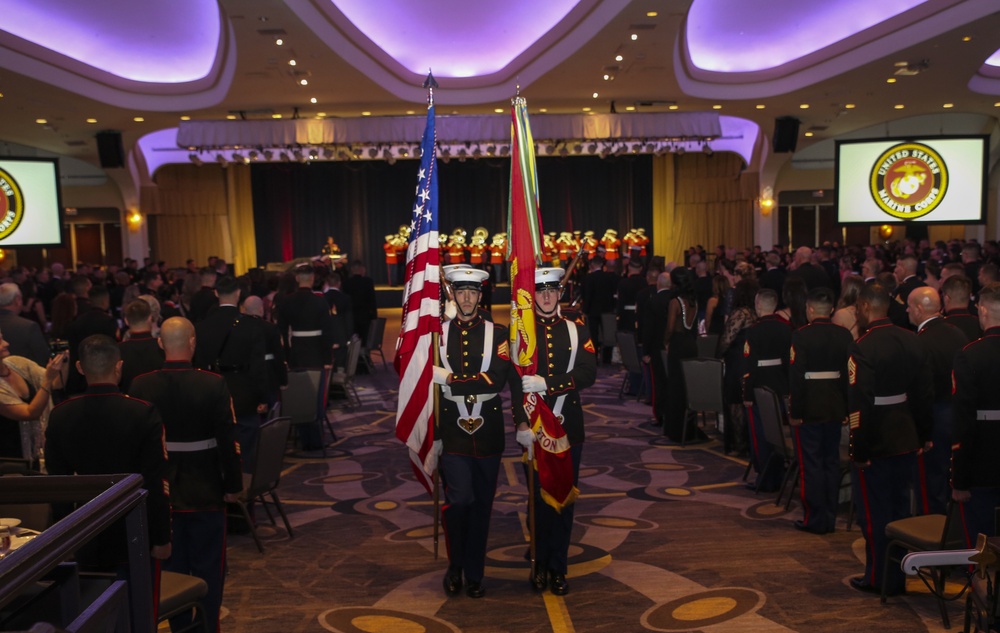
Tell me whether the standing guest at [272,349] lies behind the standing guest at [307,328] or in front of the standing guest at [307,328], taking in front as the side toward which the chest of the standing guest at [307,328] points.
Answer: behind

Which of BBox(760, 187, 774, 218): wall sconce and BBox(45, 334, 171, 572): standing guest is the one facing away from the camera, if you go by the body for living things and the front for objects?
the standing guest

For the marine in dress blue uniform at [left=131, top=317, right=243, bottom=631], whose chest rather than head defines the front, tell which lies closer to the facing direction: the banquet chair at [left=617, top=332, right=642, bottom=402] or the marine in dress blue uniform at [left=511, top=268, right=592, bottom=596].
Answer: the banquet chair

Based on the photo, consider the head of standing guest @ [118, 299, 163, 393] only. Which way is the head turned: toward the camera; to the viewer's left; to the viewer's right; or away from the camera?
away from the camera

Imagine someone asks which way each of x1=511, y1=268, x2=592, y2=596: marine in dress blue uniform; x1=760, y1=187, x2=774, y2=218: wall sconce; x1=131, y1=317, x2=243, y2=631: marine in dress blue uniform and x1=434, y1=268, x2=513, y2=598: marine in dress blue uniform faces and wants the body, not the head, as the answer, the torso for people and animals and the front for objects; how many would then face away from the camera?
1

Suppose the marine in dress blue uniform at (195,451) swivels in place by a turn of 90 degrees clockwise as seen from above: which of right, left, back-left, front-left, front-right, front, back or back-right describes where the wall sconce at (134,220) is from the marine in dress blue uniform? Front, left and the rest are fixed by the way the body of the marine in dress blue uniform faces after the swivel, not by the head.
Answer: left

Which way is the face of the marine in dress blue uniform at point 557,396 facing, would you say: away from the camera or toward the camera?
toward the camera

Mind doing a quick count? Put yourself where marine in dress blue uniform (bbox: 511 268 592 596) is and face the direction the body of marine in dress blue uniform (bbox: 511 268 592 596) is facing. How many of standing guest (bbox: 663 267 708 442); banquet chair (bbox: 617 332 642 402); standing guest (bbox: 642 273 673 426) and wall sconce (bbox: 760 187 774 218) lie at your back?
4

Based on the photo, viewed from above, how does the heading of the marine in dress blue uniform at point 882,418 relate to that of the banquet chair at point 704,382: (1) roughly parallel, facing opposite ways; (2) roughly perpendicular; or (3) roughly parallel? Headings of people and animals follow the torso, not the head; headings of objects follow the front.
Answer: roughly perpendicular

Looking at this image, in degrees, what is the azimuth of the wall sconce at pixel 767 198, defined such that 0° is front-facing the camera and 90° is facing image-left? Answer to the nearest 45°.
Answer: approximately 0°

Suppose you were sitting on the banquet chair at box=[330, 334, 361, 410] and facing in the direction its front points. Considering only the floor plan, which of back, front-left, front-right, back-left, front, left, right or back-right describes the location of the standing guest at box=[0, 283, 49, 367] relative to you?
left

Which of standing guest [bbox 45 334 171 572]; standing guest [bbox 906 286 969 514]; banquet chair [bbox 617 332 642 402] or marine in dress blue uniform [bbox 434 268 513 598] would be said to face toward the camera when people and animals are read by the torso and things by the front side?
the marine in dress blue uniform

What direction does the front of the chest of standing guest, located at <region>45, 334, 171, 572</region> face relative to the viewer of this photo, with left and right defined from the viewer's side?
facing away from the viewer

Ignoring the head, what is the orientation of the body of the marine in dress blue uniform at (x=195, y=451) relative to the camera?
away from the camera

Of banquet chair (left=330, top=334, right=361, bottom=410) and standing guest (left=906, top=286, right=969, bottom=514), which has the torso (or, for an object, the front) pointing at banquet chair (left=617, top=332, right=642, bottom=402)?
the standing guest
